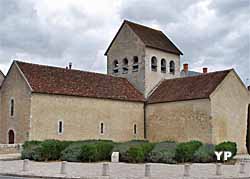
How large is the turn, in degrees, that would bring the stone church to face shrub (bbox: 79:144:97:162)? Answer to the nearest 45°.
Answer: approximately 45° to its left

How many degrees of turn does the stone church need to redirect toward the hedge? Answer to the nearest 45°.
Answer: approximately 45° to its left

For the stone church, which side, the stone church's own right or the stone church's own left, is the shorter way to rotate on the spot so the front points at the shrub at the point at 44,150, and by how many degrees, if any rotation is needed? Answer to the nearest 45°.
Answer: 0° — it already faces it

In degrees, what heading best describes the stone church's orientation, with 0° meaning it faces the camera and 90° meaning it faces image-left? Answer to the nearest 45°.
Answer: approximately 45°
